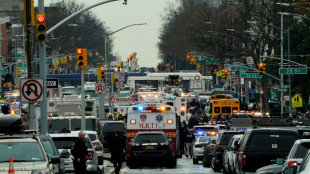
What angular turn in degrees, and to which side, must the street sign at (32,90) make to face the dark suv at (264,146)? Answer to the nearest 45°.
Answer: approximately 45° to its left

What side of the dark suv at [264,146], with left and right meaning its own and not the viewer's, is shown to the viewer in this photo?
back

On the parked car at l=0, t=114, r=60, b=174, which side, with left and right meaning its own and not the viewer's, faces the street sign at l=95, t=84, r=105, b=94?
back

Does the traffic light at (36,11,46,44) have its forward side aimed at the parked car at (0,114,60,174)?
yes

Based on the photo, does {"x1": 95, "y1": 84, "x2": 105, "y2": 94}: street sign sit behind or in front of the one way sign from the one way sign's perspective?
behind
